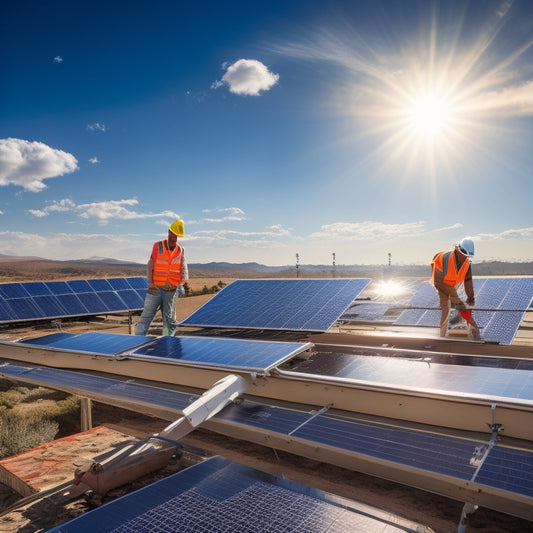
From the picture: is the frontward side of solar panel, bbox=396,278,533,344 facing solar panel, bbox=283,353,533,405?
yes

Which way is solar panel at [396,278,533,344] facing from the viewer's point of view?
toward the camera

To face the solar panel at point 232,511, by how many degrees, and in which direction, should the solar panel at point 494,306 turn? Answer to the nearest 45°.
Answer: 0° — it already faces it

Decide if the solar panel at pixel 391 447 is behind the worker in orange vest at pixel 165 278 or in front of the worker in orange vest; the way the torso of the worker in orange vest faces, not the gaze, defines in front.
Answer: in front

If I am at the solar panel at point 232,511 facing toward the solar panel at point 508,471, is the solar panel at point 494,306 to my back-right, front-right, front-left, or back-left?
front-left

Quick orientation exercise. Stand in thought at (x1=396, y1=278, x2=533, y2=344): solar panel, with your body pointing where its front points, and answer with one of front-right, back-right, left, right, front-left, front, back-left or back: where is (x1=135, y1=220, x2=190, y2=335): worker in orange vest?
front-right

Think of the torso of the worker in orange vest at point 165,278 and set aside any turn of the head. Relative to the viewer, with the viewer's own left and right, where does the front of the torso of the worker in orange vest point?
facing the viewer and to the right of the viewer

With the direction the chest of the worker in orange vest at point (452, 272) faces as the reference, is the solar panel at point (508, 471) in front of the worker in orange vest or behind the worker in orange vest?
in front

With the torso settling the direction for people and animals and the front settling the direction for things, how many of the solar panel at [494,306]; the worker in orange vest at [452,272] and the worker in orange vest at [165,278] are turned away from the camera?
0
